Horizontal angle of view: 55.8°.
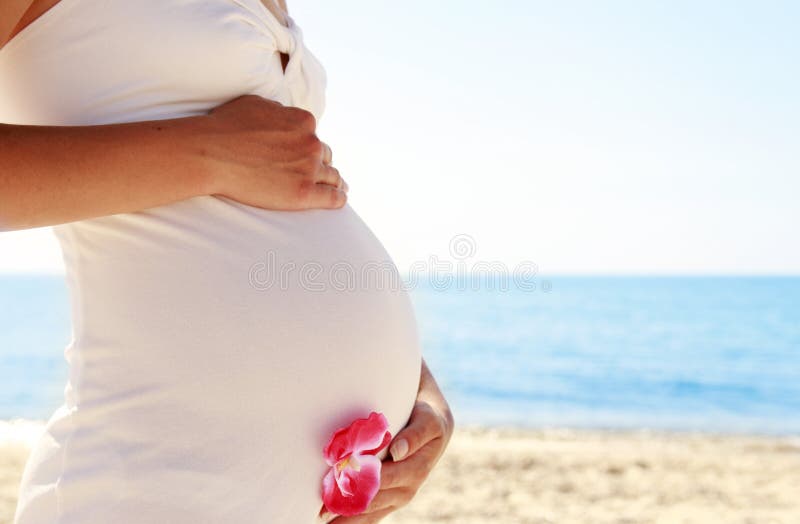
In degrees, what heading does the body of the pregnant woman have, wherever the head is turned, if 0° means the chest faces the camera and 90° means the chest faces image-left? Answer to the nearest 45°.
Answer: approximately 315°
